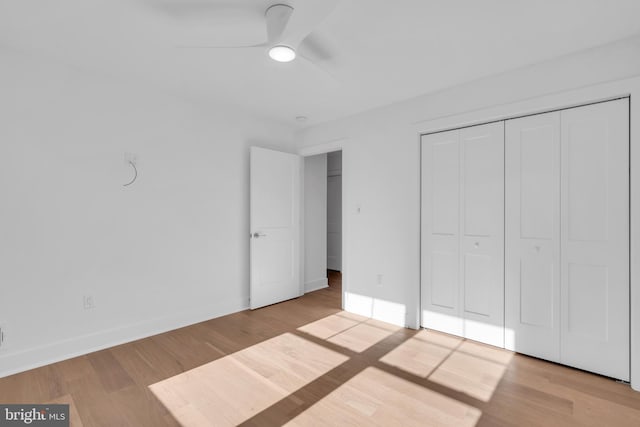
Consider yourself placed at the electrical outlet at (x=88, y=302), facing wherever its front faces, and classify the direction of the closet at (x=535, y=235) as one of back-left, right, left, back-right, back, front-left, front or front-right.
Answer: front-left

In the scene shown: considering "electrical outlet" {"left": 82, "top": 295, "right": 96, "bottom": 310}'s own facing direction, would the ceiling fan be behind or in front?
in front

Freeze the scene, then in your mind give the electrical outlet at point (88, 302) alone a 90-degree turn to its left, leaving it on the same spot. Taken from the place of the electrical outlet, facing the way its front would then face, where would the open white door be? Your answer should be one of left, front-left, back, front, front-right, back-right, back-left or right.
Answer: front

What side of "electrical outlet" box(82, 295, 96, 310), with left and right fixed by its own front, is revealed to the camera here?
front
